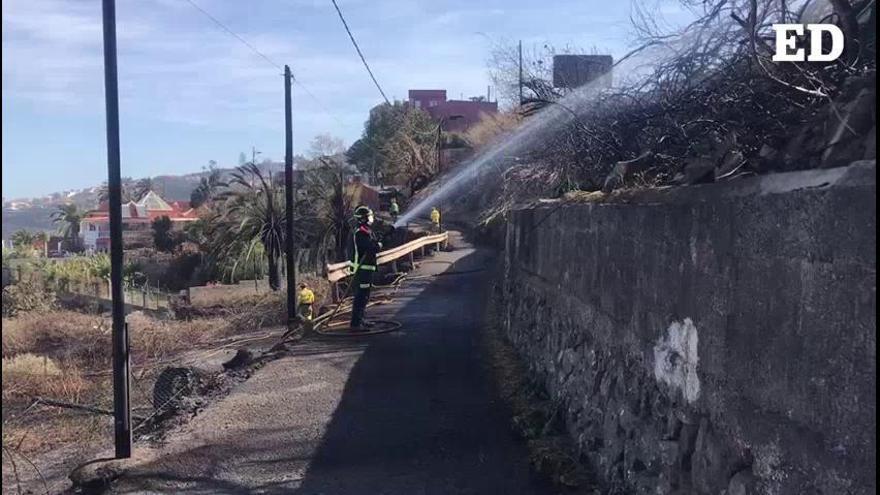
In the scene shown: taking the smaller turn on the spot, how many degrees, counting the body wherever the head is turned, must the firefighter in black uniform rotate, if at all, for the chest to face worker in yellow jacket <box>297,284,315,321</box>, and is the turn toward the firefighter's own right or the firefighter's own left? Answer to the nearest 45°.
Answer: approximately 135° to the firefighter's own left

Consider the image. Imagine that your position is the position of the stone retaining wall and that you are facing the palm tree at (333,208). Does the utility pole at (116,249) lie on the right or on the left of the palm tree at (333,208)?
left

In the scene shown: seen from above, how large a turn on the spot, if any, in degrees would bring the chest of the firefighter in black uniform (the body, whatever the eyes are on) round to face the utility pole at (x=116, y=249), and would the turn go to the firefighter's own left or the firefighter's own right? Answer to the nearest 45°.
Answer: approximately 90° to the firefighter's own right

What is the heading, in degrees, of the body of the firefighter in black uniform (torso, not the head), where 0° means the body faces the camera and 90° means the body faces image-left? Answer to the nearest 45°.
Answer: approximately 270°

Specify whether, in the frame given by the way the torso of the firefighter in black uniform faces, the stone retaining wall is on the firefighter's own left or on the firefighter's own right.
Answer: on the firefighter's own right

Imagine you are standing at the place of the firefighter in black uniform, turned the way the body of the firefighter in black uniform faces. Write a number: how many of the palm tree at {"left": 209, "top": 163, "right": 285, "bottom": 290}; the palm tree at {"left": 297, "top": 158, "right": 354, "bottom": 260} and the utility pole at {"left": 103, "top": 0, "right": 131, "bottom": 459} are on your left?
2

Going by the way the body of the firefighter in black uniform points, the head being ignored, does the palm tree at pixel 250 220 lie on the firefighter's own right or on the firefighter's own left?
on the firefighter's own left

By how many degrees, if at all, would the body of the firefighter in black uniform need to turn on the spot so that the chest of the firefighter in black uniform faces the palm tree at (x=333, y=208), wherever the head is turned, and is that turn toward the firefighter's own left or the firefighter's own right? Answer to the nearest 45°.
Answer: approximately 90° to the firefighter's own left

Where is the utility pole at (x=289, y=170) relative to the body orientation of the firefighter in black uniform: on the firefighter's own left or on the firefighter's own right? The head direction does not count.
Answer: on the firefighter's own left

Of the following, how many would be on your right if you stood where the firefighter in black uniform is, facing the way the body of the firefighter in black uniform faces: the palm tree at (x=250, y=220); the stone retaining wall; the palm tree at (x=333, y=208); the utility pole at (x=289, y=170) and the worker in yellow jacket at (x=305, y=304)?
1

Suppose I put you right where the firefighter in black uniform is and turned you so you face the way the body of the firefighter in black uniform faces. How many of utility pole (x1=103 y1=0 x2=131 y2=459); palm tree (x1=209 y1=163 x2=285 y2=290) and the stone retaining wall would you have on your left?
1

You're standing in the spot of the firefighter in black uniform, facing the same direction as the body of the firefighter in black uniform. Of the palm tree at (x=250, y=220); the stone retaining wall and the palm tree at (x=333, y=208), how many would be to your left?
2
